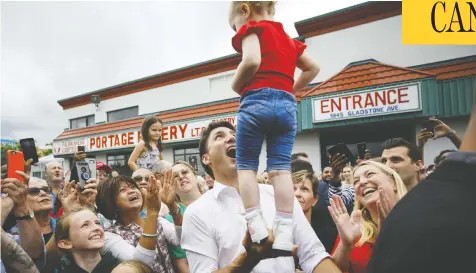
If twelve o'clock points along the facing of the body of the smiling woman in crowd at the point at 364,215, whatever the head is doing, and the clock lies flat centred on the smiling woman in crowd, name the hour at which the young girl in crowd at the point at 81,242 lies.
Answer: The young girl in crowd is roughly at 1 o'clock from the smiling woman in crowd.

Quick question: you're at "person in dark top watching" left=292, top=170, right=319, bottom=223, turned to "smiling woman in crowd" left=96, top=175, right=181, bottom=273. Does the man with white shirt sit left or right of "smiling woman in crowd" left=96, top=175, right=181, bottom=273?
left

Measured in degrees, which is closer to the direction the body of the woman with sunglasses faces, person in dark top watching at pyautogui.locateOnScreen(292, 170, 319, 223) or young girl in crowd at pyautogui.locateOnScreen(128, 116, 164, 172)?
the person in dark top watching

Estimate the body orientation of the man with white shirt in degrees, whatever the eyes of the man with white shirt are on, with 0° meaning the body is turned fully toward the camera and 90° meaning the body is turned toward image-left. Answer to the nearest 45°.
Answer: approximately 315°

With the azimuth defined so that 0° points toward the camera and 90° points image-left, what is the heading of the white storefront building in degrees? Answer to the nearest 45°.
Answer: approximately 45°
